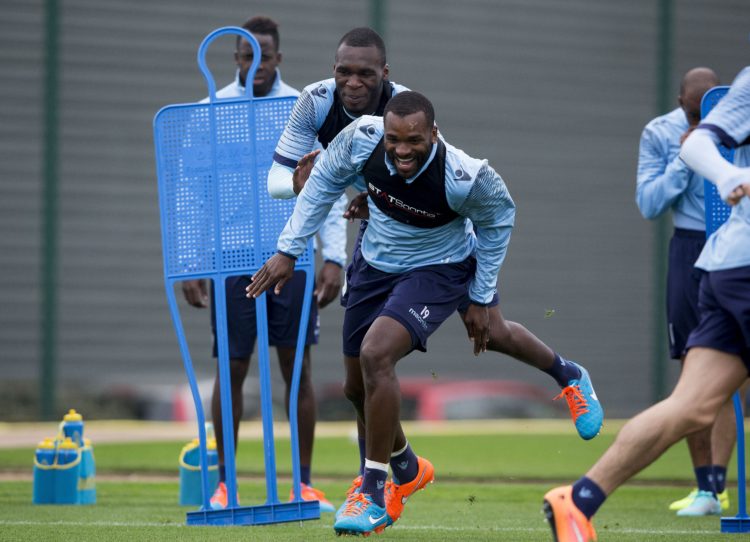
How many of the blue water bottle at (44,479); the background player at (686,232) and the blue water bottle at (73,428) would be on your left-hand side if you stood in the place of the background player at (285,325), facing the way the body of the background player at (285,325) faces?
1

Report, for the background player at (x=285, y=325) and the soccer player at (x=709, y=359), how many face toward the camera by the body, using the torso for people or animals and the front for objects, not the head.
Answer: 1

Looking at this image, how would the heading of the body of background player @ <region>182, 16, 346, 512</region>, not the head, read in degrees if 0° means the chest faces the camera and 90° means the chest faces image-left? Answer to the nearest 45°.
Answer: approximately 0°

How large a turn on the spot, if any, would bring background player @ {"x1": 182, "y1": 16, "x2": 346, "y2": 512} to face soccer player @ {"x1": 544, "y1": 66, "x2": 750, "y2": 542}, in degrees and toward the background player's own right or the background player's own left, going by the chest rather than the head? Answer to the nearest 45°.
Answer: approximately 45° to the background player's own left

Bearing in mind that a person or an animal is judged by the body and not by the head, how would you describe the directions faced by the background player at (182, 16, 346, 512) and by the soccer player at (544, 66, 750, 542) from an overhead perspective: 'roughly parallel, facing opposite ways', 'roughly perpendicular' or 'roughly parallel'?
roughly perpendicular
